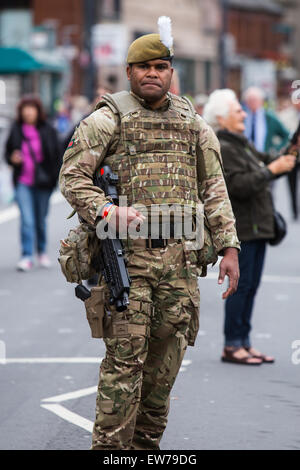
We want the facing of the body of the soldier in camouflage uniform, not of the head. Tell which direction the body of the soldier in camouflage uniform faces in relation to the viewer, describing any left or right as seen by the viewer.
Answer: facing the viewer

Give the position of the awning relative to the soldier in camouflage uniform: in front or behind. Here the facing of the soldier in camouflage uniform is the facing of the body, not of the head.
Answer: behind

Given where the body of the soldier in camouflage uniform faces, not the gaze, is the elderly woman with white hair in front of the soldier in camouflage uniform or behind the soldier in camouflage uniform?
behind

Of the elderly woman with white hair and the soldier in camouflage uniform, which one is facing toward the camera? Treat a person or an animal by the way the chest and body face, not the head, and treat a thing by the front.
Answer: the soldier in camouflage uniform

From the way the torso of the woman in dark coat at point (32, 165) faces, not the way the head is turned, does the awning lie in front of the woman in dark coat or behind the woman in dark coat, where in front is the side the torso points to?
behind

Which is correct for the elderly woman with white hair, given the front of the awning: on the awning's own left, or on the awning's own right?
on the awning's own right

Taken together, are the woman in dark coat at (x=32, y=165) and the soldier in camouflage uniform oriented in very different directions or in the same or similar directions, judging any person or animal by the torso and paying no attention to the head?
same or similar directions

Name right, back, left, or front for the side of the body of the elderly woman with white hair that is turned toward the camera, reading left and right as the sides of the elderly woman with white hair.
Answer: right

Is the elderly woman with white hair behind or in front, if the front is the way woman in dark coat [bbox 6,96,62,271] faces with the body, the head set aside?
in front

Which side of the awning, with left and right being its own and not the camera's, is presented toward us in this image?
right
